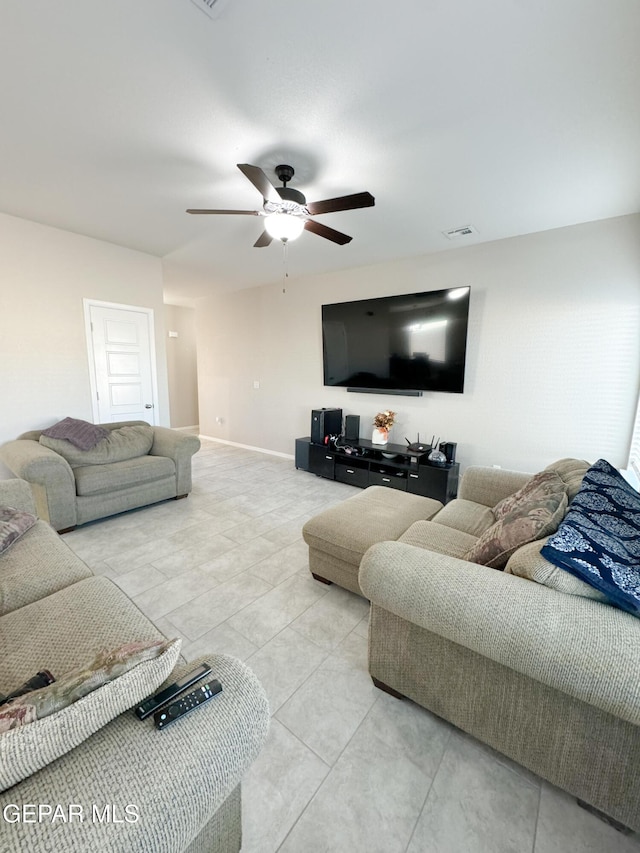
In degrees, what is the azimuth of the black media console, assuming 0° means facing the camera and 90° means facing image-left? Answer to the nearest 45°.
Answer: approximately 45°

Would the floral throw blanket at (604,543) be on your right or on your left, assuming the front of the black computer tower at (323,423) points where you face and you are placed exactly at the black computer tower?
on your left

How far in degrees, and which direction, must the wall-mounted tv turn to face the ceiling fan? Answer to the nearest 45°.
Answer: approximately 45° to its left

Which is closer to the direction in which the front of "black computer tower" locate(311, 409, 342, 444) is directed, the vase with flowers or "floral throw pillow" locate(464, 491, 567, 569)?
the floral throw pillow

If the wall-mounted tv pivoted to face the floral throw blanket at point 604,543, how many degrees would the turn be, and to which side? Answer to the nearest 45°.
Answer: approximately 45° to its left

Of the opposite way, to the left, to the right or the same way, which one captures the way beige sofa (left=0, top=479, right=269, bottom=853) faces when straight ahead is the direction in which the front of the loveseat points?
to the left

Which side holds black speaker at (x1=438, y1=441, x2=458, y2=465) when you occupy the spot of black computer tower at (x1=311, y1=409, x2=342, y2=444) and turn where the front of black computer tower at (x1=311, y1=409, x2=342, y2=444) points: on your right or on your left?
on your left

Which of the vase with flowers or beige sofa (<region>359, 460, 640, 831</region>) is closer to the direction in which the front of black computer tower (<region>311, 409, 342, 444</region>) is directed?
the beige sofa

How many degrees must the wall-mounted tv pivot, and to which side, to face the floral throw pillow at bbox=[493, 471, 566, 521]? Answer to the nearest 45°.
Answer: approximately 45° to its left
